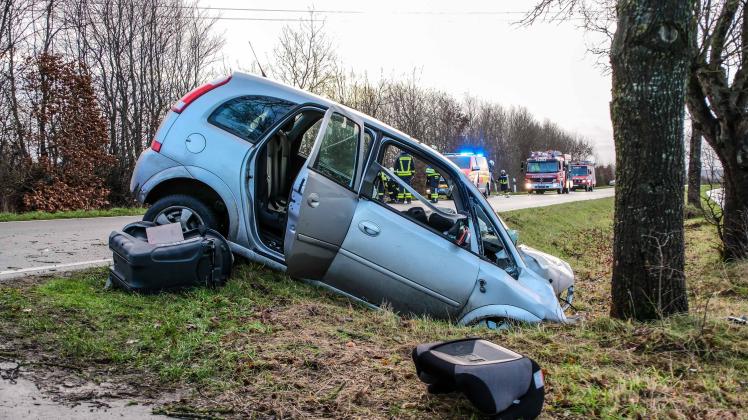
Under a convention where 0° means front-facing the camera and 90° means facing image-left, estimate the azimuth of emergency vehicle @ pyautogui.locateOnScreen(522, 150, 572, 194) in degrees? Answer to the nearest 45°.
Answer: approximately 0°

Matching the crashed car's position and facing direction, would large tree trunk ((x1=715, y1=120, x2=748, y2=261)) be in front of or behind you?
in front

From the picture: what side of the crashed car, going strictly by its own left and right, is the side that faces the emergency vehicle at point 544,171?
left

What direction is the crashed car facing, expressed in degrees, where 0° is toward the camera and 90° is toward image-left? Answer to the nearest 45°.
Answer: approximately 270°

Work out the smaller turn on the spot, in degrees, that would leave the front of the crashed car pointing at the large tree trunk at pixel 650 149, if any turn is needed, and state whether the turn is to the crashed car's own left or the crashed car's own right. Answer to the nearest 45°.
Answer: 0° — it already faces it

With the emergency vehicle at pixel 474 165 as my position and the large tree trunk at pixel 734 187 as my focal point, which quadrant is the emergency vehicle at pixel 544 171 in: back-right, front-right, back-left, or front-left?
back-left

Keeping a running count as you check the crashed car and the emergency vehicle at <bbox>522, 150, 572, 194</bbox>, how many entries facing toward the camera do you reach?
1

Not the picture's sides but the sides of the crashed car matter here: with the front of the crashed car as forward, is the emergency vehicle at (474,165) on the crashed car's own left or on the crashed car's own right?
on the crashed car's own left

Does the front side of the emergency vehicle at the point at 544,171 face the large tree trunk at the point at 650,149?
yes

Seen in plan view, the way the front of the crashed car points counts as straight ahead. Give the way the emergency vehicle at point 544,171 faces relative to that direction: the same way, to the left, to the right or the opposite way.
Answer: to the right
